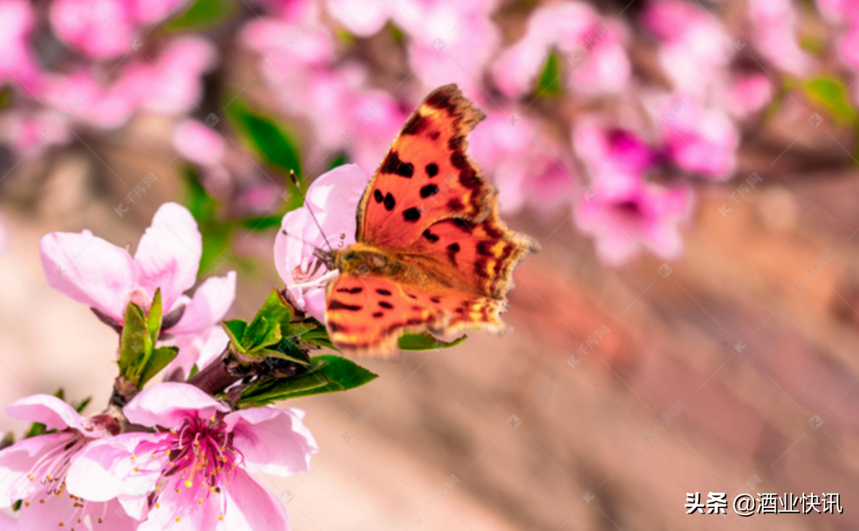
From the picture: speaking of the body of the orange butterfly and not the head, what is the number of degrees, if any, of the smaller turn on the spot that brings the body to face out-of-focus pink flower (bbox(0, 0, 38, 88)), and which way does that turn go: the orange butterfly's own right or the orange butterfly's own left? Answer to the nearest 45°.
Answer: approximately 45° to the orange butterfly's own right

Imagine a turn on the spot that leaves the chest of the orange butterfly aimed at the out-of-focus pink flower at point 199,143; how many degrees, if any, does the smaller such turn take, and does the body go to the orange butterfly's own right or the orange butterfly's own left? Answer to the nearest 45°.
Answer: approximately 45° to the orange butterfly's own right

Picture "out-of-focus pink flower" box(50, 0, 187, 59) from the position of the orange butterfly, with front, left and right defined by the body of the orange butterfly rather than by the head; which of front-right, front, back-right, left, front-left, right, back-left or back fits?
front-right

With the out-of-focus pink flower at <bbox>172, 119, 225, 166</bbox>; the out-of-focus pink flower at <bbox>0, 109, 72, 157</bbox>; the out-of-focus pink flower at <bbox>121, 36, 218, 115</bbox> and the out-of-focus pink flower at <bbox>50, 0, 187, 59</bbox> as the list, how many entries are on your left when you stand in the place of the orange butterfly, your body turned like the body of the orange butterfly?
0

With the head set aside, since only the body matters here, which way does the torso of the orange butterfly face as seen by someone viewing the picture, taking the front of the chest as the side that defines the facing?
to the viewer's left
